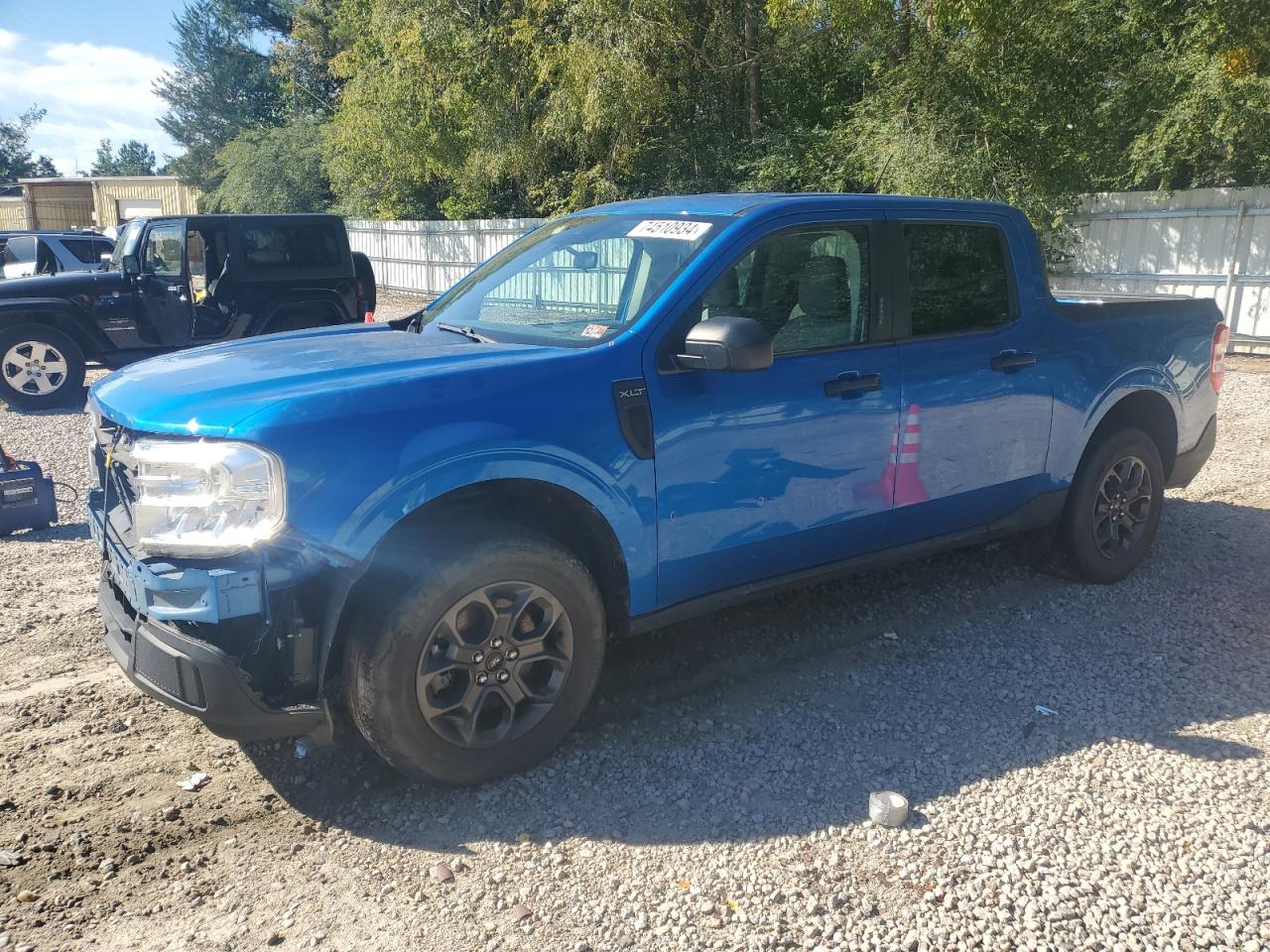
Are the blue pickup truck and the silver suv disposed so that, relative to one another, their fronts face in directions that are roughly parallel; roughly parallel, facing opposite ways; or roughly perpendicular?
roughly parallel

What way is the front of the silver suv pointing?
to the viewer's left

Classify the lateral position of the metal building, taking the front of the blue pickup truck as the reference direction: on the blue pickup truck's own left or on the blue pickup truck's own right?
on the blue pickup truck's own right

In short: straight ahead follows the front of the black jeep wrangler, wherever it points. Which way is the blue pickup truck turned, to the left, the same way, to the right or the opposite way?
the same way

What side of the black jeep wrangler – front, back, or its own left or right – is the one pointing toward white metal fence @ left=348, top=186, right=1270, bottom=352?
back

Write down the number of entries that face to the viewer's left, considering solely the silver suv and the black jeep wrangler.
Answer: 2

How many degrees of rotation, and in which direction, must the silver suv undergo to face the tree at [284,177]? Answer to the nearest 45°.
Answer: approximately 90° to its right

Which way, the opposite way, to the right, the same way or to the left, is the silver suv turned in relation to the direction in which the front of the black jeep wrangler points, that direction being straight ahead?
the same way

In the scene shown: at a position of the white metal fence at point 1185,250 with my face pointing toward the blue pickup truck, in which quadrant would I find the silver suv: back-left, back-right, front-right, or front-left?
front-right

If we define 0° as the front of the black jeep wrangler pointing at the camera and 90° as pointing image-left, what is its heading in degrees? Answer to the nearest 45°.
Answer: approximately 90°

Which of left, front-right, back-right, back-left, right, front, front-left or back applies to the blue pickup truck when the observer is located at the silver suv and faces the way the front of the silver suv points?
left

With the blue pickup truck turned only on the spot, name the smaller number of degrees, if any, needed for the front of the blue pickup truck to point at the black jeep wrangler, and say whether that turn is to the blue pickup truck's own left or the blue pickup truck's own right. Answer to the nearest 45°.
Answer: approximately 90° to the blue pickup truck's own right

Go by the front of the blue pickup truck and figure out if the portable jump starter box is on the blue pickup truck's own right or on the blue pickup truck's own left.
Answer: on the blue pickup truck's own right

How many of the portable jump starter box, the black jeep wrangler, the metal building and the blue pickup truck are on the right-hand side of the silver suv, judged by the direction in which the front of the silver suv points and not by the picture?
1

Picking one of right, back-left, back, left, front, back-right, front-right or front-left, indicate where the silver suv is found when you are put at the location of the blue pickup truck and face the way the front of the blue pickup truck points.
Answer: right

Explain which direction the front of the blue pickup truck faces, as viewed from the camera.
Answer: facing the viewer and to the left of the viewer
